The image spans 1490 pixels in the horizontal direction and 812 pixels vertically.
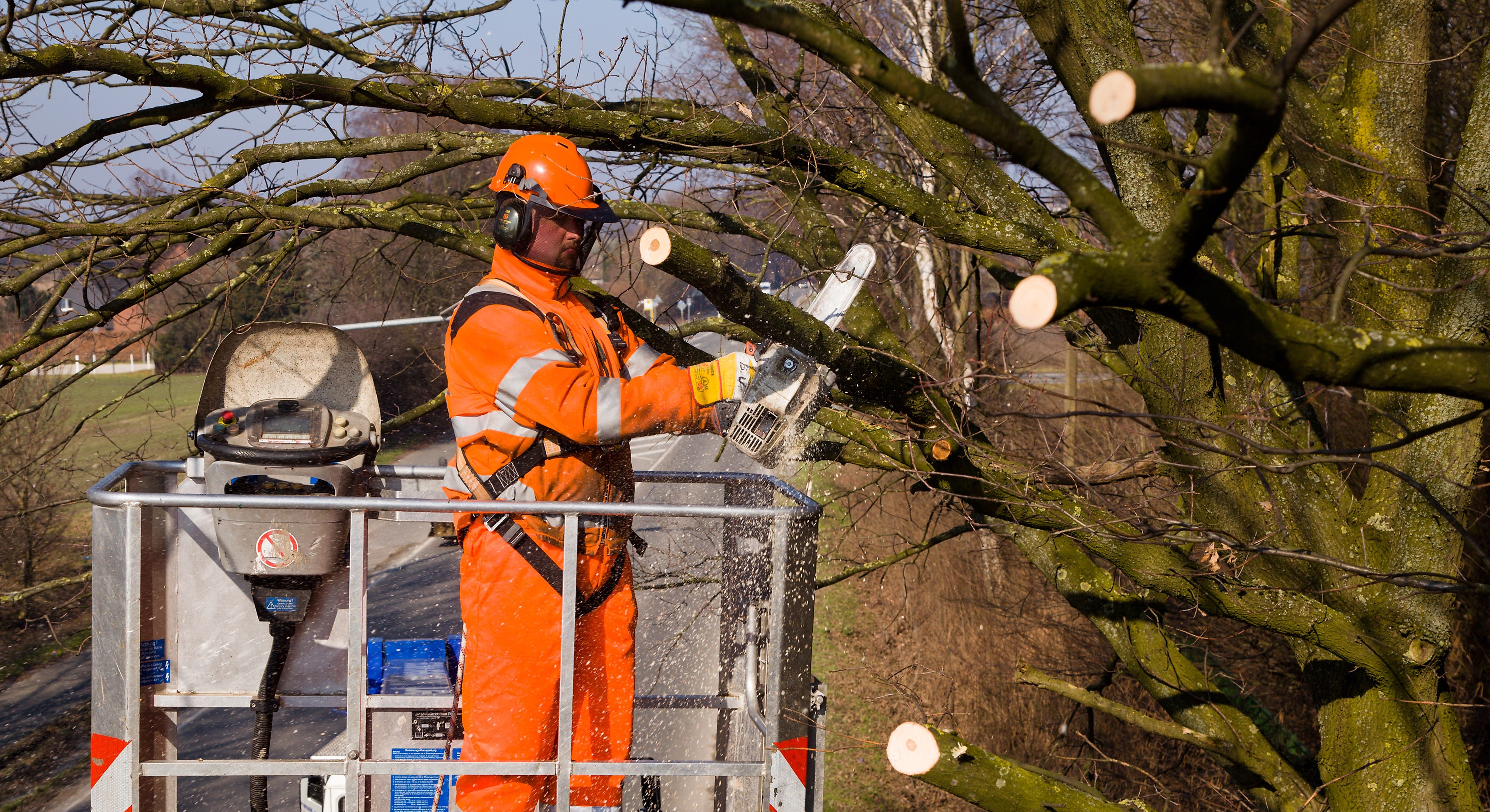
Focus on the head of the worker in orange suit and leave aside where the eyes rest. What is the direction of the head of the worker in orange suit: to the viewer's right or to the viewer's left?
to the viewer's right

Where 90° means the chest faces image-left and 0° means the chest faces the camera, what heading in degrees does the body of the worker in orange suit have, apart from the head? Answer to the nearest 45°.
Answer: approximately 315°
